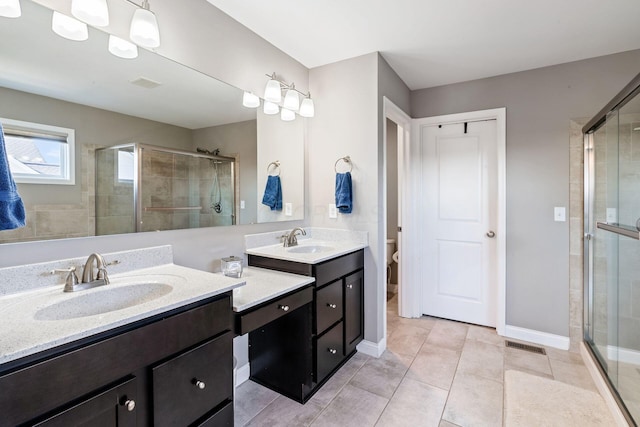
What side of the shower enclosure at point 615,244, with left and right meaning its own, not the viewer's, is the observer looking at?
left

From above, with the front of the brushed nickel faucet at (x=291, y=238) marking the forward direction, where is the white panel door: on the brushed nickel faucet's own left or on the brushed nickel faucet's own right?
on the brushed nickel faucet's own left

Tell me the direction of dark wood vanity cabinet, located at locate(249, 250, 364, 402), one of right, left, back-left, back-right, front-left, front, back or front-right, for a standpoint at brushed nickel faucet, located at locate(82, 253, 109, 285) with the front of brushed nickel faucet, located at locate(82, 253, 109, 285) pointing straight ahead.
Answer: front-left

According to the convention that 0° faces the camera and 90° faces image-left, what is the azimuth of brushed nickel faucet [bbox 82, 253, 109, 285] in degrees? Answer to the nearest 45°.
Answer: approximately 315°

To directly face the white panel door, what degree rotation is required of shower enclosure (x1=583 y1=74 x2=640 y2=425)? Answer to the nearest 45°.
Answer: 0° — it already faces it

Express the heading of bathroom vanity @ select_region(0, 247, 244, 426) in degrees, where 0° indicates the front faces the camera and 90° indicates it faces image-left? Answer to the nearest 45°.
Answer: approximately 315°

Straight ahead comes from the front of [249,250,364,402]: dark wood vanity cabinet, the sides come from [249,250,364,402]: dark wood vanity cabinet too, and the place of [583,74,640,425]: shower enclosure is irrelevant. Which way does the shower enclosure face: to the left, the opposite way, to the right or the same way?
the opposite way

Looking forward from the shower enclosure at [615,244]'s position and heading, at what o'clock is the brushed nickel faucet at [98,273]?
The brushed nickel faucet is roughly at 10 o'clock from the shower enclosure.

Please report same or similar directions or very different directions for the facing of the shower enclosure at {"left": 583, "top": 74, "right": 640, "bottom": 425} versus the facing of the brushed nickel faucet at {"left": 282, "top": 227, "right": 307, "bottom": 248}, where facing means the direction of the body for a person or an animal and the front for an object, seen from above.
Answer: very different directions

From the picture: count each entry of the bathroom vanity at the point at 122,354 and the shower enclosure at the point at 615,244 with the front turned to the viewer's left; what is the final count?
1

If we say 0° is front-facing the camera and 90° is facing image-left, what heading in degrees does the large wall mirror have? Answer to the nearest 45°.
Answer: approximately 315°
